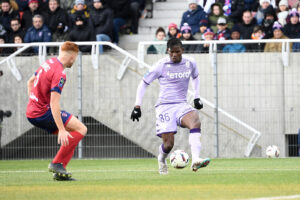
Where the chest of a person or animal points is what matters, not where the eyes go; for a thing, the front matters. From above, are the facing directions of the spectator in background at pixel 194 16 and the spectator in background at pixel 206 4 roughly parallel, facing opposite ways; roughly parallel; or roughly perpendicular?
roughly parallel

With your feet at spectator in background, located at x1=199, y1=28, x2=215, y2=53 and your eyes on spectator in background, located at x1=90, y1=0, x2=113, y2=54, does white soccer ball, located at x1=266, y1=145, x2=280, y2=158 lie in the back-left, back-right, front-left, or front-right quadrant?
back-left

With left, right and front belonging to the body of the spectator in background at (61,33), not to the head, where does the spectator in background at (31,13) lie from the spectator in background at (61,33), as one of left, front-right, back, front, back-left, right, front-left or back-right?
back-right

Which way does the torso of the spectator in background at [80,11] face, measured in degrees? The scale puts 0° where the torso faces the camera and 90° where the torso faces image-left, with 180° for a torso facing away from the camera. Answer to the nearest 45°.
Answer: approximately 0°

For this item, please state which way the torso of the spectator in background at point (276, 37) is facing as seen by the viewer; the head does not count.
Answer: toward the camera

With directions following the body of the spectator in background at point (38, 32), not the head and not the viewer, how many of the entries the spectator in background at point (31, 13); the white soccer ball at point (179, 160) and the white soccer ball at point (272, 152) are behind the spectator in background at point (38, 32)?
1

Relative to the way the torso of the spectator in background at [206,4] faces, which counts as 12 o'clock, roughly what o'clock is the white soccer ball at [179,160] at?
The white soccer ball is roughly at 12 o'clock from the spectator in background.

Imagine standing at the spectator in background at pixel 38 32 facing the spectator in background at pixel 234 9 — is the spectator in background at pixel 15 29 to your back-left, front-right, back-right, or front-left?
back-left

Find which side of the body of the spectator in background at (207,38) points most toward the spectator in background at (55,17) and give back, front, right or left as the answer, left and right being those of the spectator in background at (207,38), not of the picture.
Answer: right

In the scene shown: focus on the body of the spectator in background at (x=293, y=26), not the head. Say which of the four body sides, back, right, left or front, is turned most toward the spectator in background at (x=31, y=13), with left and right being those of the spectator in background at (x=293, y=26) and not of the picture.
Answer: right

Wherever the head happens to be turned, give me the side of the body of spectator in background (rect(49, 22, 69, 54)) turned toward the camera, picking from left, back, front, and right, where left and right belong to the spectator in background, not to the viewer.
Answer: front

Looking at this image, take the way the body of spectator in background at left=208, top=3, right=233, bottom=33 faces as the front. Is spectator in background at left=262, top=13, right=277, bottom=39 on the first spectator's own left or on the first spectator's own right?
on the first spectator's own left

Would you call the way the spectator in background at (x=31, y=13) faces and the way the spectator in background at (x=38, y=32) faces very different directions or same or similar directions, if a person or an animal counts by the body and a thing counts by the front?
same or similar directions

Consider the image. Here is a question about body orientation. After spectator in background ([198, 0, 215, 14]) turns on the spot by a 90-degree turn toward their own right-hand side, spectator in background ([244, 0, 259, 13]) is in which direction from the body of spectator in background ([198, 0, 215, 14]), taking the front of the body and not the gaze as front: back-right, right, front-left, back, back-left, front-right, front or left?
back

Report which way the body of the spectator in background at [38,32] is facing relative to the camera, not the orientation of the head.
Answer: toward the camera

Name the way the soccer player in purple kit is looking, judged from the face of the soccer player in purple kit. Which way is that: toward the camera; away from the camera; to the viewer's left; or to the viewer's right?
toward the camera
